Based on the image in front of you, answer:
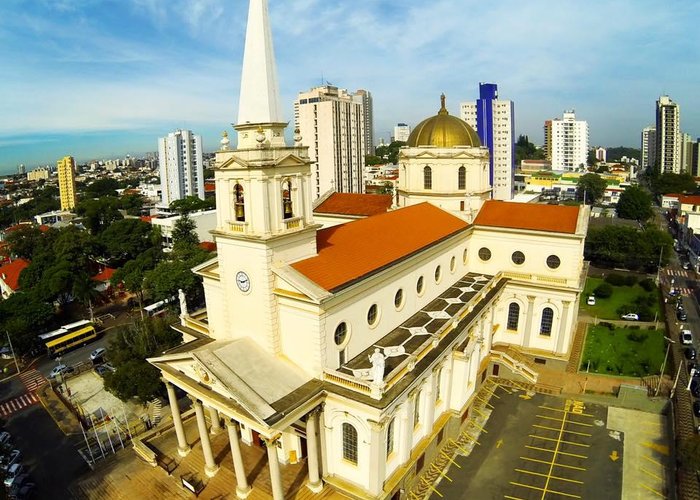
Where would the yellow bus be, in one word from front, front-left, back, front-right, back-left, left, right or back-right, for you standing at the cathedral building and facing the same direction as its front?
right

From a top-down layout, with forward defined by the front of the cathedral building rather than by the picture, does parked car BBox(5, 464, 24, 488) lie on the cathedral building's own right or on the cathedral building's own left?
on the cathedral building's own right

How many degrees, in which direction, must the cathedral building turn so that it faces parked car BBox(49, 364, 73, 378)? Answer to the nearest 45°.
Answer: approximately 90° to its right

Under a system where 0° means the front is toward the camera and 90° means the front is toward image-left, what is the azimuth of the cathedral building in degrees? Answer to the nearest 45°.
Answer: approximately 45°

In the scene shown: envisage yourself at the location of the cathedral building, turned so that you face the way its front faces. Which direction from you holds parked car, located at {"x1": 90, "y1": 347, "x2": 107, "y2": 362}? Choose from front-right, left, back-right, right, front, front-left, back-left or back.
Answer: right
